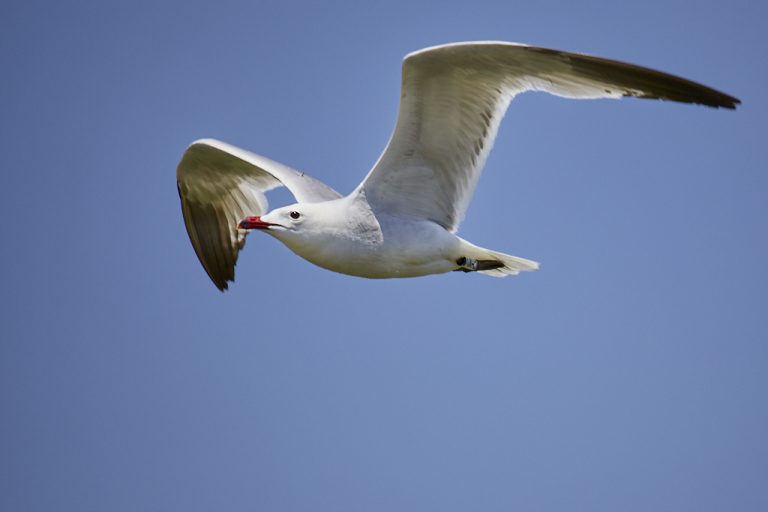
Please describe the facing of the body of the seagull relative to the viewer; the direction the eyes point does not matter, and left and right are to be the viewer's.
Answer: facing the viewer and to the left of the viewer
